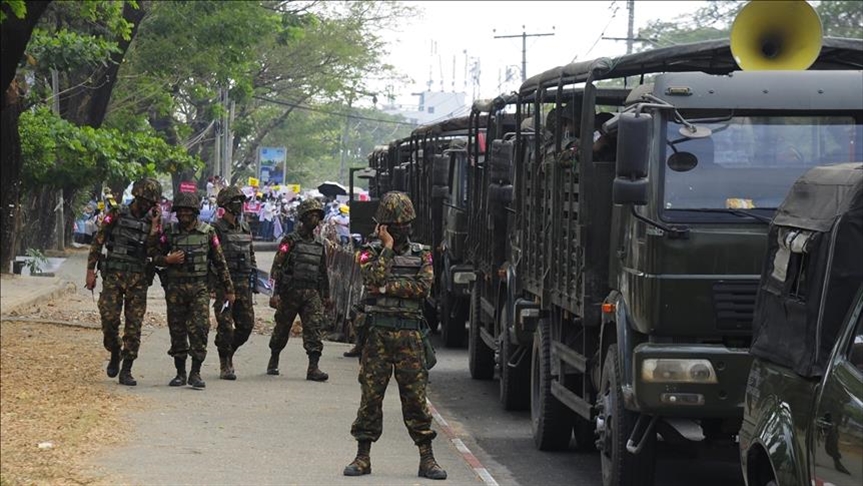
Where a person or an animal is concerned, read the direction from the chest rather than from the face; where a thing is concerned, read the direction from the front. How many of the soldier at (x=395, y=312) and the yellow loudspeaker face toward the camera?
2

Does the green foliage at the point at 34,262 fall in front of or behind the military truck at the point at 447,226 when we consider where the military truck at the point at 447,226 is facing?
behind

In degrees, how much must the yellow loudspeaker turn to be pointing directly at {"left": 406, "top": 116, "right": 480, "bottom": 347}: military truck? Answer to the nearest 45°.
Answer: approximately 135° to its right

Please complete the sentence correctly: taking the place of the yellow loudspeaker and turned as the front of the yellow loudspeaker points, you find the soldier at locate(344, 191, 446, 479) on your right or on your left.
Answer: on your right

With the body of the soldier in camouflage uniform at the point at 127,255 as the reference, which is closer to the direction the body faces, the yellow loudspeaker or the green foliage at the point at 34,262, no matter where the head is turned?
the yellow loudspeaker

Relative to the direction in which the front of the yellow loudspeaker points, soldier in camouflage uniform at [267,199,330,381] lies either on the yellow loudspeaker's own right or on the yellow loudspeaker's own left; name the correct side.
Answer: on the yellow loudspeaker's own right

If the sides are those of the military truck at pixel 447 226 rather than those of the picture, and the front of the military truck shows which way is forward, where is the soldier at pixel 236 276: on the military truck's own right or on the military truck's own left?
on the military truck's own right

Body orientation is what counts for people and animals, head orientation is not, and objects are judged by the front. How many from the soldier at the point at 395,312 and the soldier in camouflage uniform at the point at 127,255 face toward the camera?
2
